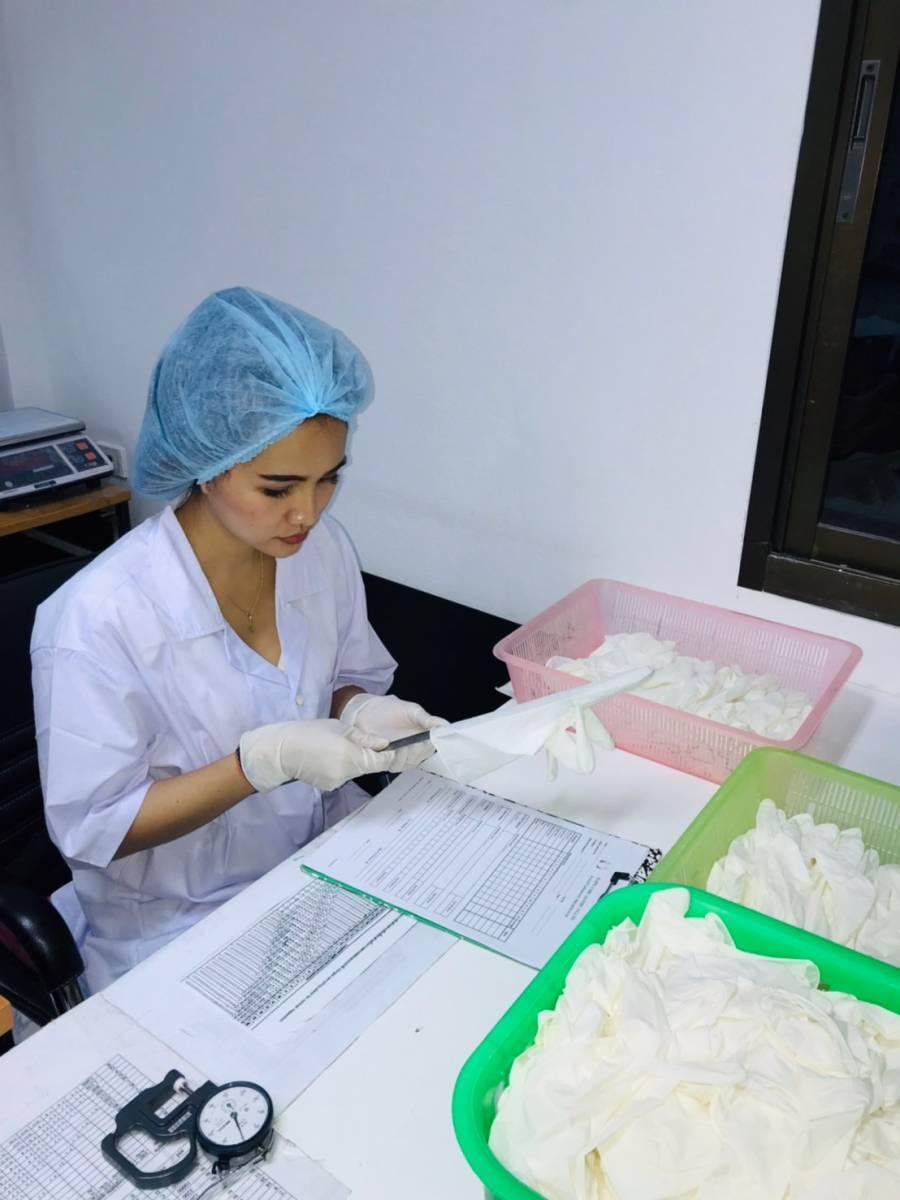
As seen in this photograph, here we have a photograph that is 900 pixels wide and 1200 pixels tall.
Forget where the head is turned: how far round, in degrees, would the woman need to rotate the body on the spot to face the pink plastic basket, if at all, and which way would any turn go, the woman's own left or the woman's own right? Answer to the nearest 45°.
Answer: approximately 45° to the woman's own left

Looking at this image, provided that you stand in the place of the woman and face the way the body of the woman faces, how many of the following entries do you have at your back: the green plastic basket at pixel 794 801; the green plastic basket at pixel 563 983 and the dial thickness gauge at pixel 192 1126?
0

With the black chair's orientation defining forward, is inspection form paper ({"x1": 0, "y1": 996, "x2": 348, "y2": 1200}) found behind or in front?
in front

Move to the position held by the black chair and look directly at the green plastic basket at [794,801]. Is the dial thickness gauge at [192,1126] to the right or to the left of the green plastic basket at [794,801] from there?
right

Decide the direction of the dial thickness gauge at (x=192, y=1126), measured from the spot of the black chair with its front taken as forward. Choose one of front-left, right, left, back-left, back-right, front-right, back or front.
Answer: front-right

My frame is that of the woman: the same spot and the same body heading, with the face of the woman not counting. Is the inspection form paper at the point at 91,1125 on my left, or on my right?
on my right

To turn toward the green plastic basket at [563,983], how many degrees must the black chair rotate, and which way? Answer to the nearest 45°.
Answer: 0° — it already faces it

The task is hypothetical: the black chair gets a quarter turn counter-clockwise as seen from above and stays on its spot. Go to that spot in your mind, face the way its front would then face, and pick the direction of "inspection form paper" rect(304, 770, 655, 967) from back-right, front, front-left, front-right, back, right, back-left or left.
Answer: right

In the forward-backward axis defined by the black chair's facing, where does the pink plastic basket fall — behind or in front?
in front

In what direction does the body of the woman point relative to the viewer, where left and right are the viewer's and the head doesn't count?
facing the viewer and to the right of the viewer

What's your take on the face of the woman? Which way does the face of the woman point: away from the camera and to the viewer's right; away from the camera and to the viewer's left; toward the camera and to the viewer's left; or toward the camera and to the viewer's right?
toward the camera and to the viewer's right

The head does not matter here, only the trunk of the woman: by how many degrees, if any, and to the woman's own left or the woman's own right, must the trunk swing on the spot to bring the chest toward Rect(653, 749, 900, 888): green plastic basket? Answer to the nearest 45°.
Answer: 0° — they already face it
